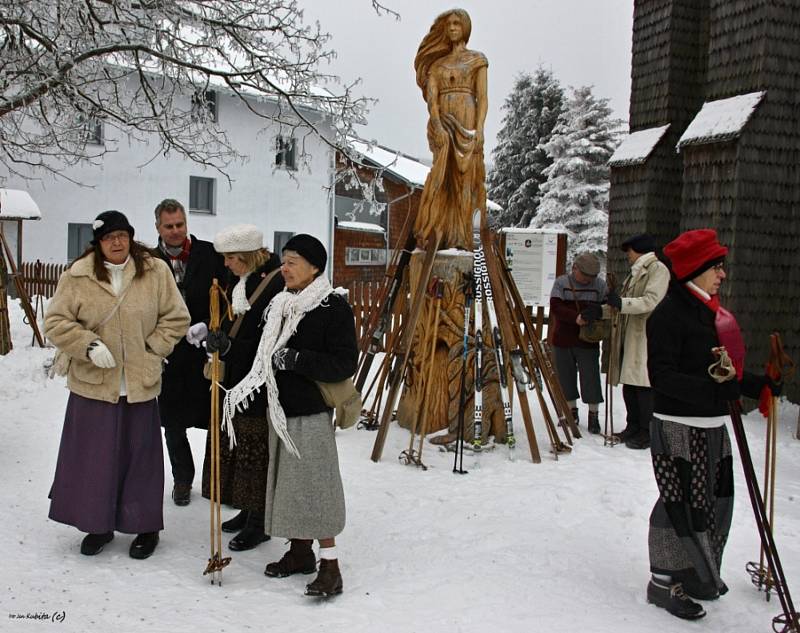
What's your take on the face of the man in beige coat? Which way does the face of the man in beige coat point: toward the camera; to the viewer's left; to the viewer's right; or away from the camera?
to the viewer's left

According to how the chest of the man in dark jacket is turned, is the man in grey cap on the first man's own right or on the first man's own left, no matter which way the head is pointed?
on the first man's own left

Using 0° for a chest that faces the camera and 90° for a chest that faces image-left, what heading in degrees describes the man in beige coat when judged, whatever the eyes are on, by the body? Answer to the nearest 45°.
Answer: approximately 90°

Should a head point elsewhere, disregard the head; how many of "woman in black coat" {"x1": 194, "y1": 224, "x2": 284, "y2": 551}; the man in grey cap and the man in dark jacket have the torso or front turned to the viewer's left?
1

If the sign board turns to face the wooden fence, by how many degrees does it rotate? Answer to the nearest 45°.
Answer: approximately 90° to its right

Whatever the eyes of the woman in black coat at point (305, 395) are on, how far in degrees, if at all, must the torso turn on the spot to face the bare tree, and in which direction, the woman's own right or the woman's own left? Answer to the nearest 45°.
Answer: approximately 135° to the woman's own right

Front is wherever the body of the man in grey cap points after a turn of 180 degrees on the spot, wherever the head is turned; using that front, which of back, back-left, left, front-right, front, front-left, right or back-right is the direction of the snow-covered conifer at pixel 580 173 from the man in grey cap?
front

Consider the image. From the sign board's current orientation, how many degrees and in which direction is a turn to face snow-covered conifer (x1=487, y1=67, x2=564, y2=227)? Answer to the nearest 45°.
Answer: approximately 180°
